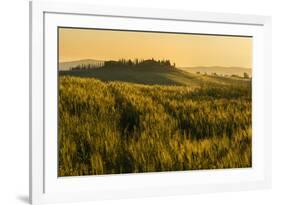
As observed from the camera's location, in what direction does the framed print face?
facing the viewer and to the right of the viewer
